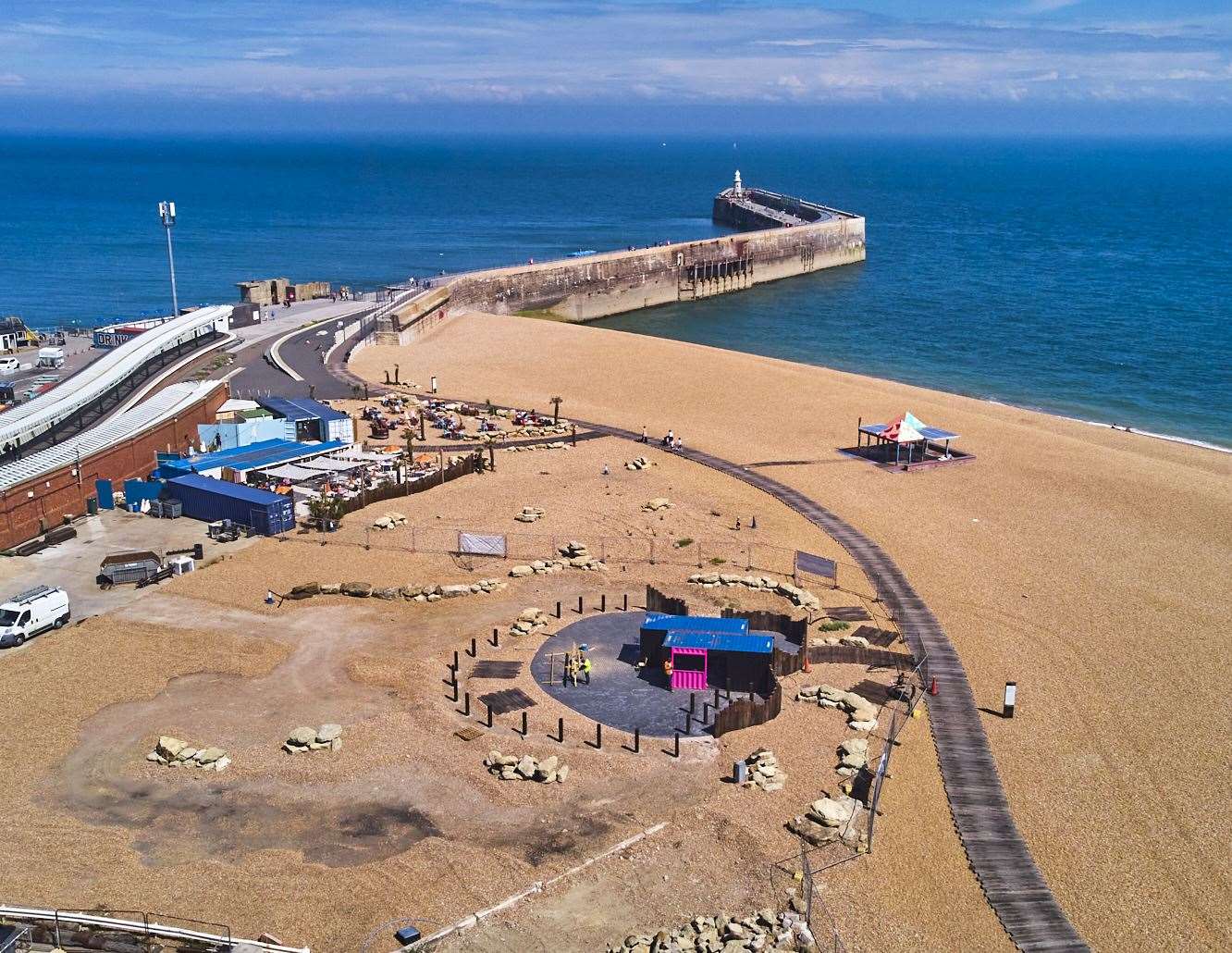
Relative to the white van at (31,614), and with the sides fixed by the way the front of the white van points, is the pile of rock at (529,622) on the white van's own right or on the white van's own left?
on the white van's own left
